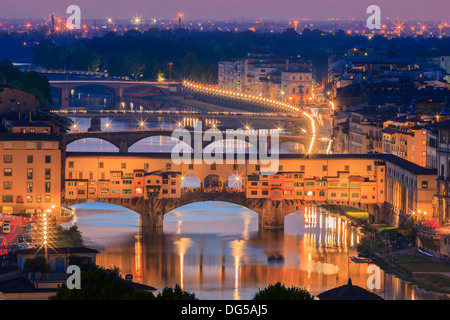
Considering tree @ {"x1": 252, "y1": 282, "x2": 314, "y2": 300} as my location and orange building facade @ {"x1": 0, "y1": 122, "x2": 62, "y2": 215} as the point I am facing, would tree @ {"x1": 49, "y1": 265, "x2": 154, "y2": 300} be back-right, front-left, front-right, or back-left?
front-left

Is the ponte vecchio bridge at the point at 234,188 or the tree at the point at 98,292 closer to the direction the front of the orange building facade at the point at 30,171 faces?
the tree

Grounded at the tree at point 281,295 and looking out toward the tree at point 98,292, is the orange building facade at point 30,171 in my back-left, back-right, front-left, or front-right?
front-right

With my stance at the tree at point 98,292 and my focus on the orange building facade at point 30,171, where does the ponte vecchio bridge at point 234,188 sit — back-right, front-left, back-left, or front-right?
front-right

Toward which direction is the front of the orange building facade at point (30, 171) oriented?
toward the camera

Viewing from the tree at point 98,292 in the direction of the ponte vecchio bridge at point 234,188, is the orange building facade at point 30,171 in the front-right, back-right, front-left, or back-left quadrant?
front-left

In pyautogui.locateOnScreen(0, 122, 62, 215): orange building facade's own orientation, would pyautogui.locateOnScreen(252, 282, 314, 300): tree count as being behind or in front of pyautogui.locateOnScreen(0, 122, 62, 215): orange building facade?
in front

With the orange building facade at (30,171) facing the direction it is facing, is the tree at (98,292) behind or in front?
in front

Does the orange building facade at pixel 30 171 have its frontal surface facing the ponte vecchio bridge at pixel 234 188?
no
